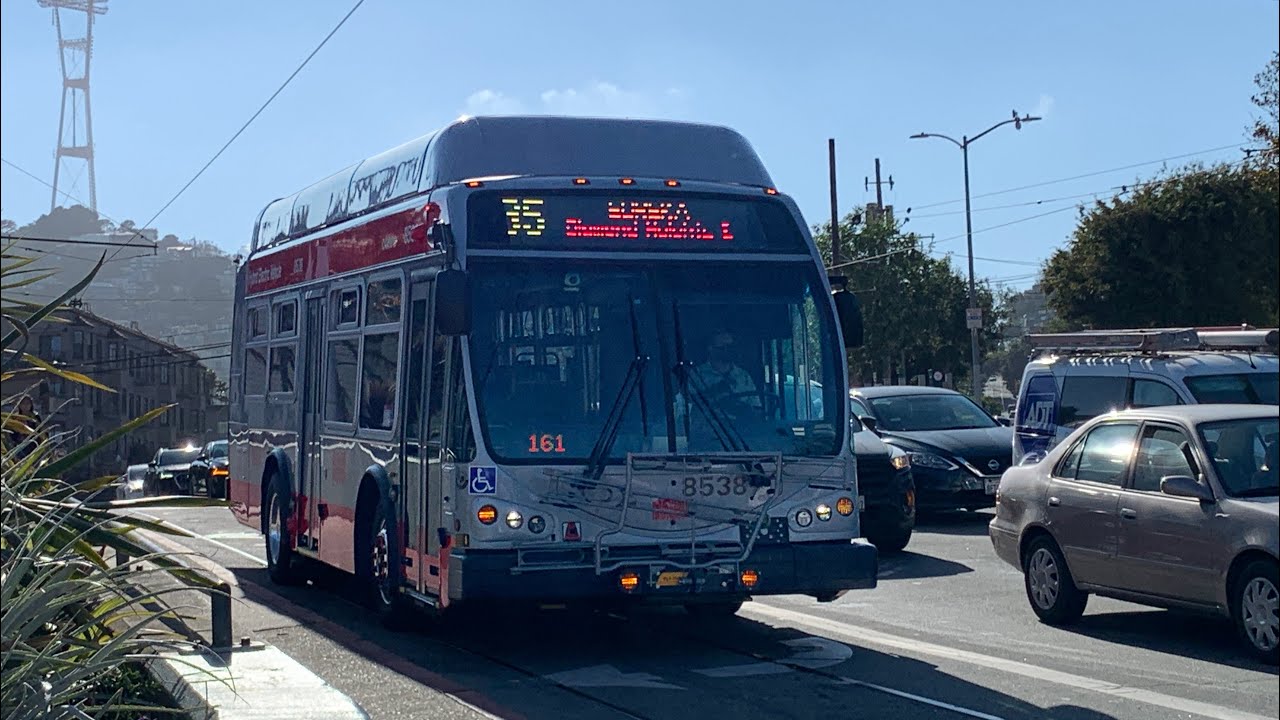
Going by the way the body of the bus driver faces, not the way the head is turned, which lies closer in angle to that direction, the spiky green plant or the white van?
the spiky green plant

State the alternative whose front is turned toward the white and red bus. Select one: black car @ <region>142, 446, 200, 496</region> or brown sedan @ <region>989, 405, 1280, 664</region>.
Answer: the black car

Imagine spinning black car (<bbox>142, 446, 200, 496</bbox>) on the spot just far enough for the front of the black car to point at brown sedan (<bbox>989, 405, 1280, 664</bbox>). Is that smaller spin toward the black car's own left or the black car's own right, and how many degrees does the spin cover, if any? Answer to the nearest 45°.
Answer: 0° — it already faces it

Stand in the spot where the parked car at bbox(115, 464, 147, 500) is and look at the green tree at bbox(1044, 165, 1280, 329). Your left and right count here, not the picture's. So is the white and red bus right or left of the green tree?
right

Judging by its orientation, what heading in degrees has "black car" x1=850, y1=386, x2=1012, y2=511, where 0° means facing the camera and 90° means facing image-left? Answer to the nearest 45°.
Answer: approximately 315°

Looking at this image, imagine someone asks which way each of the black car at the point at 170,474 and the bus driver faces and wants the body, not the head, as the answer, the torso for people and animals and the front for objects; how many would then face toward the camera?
2

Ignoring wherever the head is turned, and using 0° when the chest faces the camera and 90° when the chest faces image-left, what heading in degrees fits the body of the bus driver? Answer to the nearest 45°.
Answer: approximately 0°

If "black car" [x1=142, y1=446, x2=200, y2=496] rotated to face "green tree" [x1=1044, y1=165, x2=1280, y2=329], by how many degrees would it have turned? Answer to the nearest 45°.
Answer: approximately 45° to its left

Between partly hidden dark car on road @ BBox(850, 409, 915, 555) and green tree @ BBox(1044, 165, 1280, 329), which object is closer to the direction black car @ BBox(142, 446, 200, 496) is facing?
the partly hidden dark car on road

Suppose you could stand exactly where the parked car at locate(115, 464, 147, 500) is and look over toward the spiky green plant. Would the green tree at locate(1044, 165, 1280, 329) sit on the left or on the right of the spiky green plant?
left
